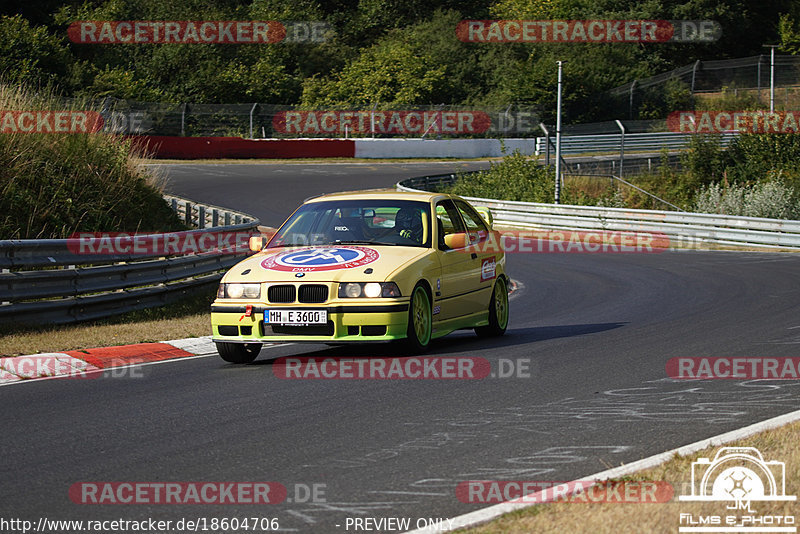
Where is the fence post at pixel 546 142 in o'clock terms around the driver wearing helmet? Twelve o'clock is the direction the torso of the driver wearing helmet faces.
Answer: The fence post is roughly at 5 o'clock from the driver wearing helmet.

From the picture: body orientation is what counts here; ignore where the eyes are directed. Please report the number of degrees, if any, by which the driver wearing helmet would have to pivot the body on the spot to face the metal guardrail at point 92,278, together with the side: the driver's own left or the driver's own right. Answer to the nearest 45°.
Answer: approximately 90° to the driver's own right

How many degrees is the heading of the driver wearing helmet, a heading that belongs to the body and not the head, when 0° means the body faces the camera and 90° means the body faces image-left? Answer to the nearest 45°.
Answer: approximately 45°

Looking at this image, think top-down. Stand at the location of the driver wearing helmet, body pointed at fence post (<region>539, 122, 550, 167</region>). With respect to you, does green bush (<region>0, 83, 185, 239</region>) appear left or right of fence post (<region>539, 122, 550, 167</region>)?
left

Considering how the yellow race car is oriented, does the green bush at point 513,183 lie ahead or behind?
behind

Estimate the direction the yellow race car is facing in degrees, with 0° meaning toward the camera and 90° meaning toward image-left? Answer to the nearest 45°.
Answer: approximately 45°

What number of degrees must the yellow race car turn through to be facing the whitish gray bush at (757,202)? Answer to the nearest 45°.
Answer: approximately 180°
